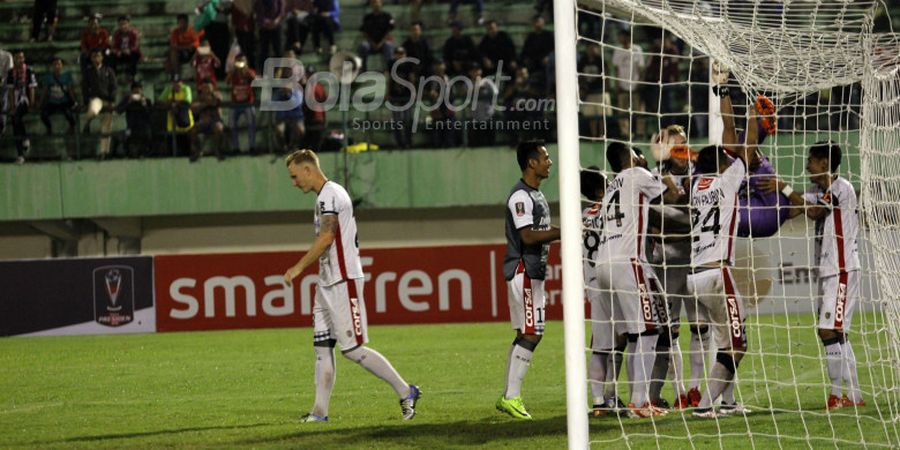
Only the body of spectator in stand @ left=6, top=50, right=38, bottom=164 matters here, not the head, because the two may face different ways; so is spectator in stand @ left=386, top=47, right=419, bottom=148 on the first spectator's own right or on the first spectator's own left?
on the first spectator's own left

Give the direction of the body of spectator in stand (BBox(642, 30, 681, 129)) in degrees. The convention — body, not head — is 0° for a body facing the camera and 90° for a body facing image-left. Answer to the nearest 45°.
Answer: approximately 0°

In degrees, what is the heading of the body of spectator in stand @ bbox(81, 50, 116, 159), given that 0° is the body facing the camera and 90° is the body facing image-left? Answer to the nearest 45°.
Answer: approximately 0°

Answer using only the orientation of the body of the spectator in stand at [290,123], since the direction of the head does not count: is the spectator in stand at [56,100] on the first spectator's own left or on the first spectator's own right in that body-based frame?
on the first spectator's own right

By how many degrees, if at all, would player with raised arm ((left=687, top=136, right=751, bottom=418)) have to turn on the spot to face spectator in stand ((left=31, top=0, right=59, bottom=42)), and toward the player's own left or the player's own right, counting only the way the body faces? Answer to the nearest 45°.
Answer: approximately 90° to the player's own left

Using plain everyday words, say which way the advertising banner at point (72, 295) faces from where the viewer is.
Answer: facing the viewer

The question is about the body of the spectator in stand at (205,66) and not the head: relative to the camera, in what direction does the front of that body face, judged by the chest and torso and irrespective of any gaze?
toward the camera

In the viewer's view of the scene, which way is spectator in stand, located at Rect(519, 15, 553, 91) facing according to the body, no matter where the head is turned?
toward the camera

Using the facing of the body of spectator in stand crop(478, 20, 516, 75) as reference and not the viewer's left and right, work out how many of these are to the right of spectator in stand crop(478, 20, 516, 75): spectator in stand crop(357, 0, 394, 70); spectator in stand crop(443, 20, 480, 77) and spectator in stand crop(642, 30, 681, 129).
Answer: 2
